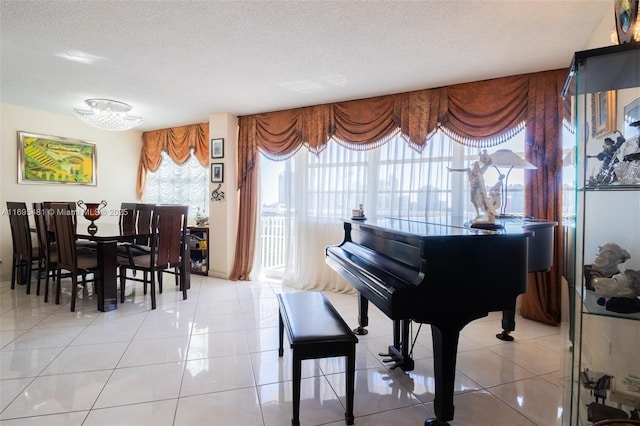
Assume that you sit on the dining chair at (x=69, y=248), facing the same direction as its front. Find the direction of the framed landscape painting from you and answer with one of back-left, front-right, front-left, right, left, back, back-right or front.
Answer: front-left

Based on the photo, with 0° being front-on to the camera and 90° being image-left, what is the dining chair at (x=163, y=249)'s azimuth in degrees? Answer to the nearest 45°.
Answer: approximately 135°

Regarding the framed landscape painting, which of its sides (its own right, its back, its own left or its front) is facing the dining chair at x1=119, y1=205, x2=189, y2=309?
front

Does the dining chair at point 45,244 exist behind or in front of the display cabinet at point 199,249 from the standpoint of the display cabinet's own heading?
in front

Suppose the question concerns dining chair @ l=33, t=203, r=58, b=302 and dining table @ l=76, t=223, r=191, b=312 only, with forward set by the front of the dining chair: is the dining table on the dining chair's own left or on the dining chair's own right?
on the dining chair's own right

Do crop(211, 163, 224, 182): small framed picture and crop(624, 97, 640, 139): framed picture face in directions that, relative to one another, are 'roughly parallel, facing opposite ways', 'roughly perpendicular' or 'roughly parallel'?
roughly perpendicular

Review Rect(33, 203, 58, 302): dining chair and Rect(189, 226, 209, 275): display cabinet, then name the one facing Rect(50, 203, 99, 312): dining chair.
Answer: the display cabinet

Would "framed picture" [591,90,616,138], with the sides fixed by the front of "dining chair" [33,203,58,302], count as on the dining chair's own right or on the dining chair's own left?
on the dining chair's own right

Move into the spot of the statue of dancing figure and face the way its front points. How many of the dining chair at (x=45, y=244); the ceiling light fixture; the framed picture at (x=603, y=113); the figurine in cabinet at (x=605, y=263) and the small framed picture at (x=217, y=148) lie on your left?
2
